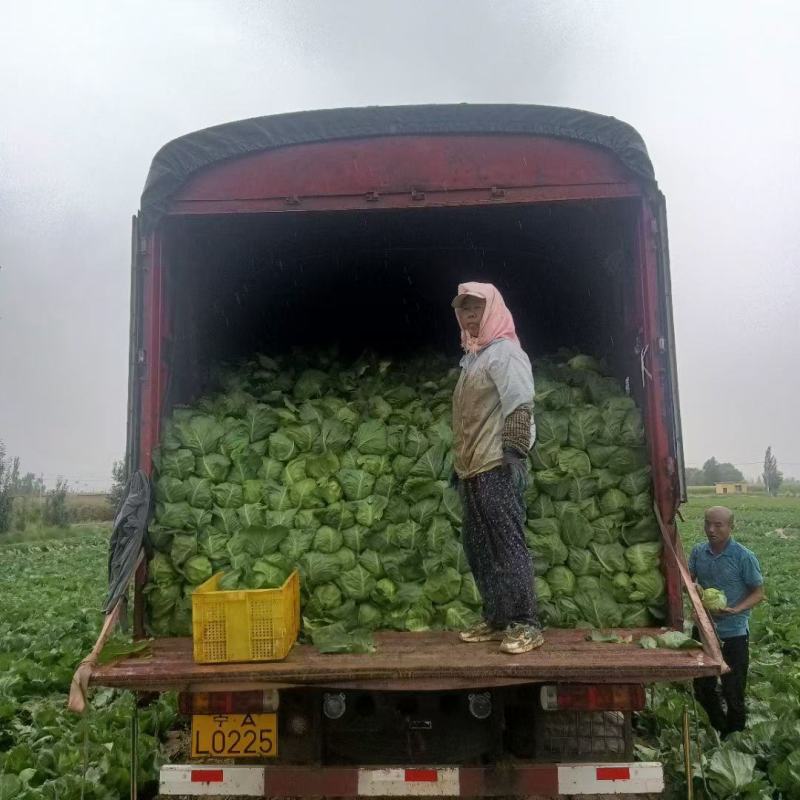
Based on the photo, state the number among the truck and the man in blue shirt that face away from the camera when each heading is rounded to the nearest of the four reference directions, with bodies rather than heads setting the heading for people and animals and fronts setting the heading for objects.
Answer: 1

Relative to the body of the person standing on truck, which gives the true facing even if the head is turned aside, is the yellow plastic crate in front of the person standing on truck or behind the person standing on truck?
in front

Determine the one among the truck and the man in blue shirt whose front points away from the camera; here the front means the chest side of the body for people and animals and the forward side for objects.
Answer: the truck

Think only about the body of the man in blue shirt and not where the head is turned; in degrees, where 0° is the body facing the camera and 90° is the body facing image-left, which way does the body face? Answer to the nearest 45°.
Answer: approximately 45°

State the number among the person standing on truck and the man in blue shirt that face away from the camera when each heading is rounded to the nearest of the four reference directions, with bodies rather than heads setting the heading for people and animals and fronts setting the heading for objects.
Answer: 0

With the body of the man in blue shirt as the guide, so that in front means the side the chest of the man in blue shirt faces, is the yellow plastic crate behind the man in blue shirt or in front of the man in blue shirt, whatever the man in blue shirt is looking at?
in front

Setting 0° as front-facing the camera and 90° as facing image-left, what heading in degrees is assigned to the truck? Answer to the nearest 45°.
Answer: approximately 180°

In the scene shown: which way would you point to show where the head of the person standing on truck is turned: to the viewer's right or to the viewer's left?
to the viewer's left

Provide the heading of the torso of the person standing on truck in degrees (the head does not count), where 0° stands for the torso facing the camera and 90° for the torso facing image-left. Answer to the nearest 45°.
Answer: approximately 45°
